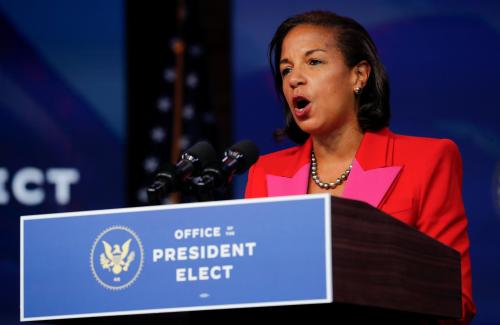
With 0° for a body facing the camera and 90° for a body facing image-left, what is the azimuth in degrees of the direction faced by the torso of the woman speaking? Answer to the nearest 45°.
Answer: approximately 45°

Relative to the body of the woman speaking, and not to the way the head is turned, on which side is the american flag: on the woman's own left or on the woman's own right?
on the woman's own right

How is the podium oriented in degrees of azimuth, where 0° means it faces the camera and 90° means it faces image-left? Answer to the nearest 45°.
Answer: approximately 45°

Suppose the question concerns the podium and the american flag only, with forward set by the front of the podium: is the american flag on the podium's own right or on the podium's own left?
on the podium's own right
